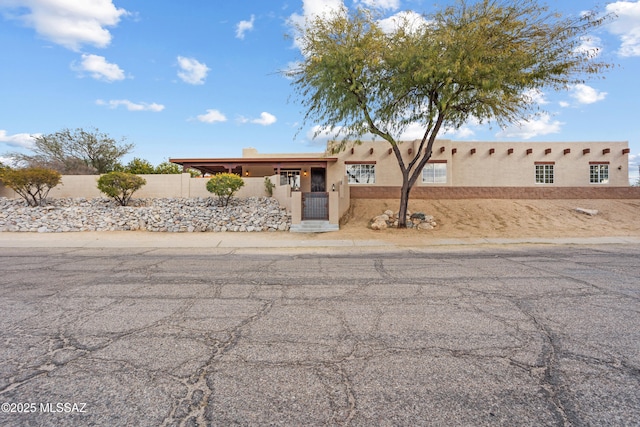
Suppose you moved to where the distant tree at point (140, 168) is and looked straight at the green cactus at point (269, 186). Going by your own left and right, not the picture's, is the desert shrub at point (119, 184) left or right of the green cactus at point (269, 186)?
right

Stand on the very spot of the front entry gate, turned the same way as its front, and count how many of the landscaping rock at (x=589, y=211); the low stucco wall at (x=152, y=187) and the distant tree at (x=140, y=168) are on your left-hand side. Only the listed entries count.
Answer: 1

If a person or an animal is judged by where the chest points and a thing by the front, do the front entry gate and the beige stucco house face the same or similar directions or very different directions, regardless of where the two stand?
same or similar directions

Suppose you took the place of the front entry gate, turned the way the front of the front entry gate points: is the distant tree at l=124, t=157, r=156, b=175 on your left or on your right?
on your right

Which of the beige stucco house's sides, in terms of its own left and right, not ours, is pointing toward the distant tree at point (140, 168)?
right

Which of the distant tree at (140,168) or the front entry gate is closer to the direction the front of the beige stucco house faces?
the front entry gate

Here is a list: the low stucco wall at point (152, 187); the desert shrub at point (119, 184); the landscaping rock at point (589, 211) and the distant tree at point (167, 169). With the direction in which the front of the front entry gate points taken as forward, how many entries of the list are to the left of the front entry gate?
1

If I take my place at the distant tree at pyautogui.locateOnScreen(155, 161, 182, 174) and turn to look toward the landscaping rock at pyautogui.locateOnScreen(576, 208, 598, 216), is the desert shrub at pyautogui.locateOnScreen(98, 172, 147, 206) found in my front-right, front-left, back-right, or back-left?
front-right

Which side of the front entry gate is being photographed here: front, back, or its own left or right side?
front

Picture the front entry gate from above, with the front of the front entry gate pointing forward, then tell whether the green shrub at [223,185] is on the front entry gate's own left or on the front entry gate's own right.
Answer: on the front entry gate's own right

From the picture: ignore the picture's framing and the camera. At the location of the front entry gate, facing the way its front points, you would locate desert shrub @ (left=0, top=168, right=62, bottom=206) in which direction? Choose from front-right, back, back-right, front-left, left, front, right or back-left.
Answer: right

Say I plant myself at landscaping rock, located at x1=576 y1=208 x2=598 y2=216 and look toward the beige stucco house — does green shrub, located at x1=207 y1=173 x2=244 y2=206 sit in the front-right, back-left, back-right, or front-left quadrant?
front-left

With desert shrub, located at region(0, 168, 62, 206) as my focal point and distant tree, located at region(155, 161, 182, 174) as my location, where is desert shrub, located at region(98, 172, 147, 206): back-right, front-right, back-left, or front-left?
front-left

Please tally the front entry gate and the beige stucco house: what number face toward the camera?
2

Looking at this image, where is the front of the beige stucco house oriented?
toward the camera

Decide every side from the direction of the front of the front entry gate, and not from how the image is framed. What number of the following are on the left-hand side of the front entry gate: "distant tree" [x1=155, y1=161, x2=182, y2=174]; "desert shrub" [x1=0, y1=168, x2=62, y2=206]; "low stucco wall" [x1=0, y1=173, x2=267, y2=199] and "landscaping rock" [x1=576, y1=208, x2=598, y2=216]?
1
